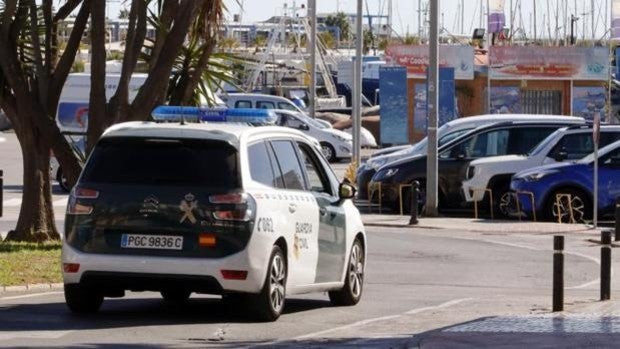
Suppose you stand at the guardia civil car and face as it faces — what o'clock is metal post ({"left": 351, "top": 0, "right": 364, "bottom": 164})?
The metal post is roughly at 11 o'clock from the guardia civil car.

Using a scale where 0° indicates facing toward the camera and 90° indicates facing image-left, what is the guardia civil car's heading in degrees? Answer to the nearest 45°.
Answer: approximately 225°

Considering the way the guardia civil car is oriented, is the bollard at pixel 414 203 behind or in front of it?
in front

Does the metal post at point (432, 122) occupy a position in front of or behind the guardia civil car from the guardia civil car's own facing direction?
in front

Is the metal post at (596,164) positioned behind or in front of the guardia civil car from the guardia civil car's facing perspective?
in front

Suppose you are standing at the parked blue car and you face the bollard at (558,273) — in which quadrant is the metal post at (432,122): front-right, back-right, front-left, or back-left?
front-right
